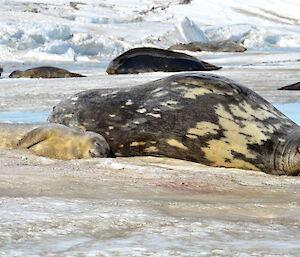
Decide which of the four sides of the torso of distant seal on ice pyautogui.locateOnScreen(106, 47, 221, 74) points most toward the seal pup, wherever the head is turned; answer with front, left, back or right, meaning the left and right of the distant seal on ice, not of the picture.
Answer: left

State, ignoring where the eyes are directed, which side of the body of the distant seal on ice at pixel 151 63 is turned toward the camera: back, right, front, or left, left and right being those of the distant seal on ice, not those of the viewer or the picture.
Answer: left

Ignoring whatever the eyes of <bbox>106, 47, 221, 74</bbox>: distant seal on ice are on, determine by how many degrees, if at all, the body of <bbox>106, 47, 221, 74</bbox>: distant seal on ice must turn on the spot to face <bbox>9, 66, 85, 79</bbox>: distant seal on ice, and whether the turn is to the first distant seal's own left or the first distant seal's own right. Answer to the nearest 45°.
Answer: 0° — it already faces it

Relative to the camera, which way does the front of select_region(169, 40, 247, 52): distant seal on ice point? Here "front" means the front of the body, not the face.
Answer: to the viewer's right

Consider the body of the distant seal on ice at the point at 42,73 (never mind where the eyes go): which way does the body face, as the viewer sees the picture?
to the viewer's left

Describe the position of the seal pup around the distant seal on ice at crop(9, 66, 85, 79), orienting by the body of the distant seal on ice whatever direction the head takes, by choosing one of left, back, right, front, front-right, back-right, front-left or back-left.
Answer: left

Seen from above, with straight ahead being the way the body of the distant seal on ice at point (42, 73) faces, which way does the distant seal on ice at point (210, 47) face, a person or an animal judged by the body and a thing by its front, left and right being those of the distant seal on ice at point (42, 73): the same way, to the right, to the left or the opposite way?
the opposite way

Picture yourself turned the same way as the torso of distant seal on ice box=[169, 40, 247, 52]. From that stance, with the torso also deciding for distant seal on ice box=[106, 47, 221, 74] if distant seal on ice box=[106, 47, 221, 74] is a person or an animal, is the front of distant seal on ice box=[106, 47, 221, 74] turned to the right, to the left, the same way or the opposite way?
the opposite way

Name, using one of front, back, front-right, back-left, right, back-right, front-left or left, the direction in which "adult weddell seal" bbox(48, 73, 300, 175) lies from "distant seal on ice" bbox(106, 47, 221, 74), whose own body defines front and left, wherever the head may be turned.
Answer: left

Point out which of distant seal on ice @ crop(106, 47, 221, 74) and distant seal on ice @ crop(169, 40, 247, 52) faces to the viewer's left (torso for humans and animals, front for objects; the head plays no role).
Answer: distant seal on ice @ crop(106, 47, 221, 74)
